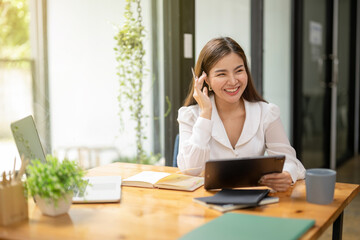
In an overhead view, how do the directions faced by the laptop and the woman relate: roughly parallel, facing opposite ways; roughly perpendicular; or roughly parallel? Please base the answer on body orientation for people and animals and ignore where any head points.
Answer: roughly perpendicular

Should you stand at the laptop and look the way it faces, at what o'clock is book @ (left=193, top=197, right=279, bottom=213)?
The book is roughly at 1 o'clock from the laptop.

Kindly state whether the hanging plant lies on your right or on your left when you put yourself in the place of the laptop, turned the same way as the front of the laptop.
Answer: on your left

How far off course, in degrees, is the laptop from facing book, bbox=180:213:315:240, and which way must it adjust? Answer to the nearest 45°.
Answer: approximately 45° to its right

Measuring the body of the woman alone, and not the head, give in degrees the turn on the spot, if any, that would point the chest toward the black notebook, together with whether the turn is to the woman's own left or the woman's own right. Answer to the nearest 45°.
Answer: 0° — they already face it

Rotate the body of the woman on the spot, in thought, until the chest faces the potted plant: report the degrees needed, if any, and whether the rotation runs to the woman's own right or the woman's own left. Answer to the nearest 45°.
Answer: approximately 45° to the woman's own right

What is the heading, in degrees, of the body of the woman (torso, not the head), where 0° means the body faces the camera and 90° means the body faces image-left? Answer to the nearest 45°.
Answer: approximately 0°

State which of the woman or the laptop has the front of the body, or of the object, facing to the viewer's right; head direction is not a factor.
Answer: the laptop

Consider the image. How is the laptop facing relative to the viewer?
to the viewer's right
